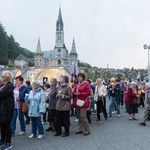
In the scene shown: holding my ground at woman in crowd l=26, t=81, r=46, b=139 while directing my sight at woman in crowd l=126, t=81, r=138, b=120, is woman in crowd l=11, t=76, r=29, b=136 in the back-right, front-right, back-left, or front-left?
back-left

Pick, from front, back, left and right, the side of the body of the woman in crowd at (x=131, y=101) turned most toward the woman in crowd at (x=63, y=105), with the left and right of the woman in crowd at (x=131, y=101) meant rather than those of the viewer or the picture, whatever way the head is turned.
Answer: right

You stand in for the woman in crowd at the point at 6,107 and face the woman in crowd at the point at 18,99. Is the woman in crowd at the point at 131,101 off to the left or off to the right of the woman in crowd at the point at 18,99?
right

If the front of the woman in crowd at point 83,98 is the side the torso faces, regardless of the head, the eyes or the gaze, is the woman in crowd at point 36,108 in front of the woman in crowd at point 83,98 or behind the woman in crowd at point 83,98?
in front

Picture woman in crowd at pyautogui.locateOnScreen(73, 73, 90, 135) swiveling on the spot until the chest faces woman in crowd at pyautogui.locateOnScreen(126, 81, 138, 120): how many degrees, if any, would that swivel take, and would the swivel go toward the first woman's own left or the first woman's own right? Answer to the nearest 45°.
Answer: approximately 180°

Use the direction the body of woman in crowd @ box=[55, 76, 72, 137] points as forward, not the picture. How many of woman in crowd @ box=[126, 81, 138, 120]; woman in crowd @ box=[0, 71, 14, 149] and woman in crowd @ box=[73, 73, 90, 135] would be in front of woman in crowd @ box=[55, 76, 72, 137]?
1
